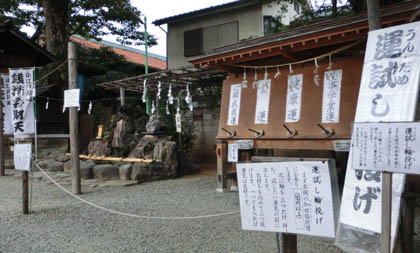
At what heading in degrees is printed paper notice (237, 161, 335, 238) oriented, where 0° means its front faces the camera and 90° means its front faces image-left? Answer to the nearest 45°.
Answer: approximately 0°

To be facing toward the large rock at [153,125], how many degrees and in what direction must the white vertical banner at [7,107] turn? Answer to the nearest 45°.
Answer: approximately 90° to its left

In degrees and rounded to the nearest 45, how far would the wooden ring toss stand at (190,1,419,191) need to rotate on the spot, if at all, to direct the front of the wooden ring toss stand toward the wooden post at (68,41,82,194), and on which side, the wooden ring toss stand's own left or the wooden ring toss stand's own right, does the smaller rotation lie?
approximately 45° to the wooden ring toss stand's own right

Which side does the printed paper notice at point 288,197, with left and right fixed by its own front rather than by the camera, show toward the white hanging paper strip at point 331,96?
back

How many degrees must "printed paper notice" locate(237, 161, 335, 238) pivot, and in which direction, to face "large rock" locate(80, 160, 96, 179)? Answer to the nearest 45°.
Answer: approximately 135° to its right

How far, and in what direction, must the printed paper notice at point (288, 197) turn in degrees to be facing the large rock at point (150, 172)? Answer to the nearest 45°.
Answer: approximately 135° to its right

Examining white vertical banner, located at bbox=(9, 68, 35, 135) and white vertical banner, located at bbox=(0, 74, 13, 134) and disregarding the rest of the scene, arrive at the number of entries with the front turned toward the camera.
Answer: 2

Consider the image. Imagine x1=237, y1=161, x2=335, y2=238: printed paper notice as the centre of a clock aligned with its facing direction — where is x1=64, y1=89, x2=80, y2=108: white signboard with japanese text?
The white signboard with japanese text is roughly at 4 o'clock from the printed paper notice.
